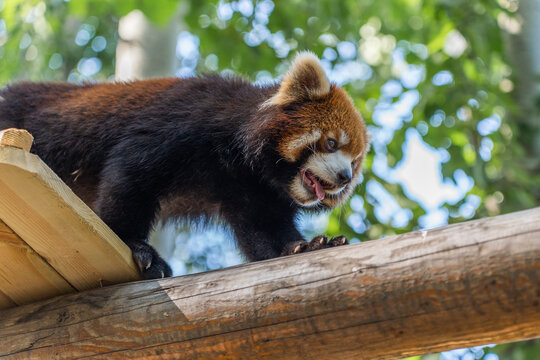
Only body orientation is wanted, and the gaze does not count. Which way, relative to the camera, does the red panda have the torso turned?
to the viewer's right

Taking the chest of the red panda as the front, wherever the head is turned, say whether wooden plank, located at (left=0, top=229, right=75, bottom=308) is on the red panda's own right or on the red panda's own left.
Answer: on the red panda's own right

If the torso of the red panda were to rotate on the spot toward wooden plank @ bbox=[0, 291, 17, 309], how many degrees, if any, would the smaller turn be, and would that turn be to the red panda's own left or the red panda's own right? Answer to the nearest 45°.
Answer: approximately 135° to the red panda's own right

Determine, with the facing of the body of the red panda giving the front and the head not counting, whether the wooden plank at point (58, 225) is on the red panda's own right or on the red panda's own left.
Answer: on the red panda's own right
